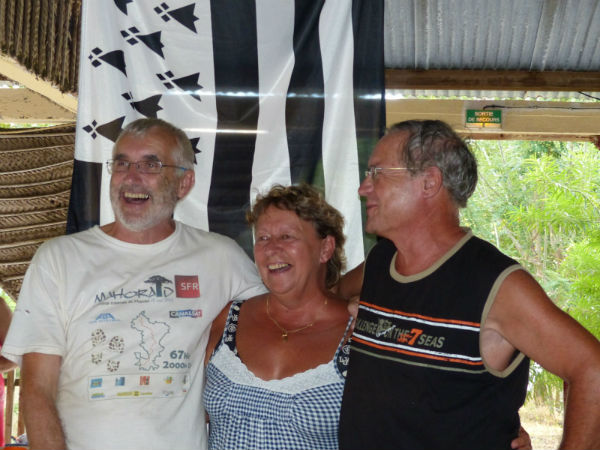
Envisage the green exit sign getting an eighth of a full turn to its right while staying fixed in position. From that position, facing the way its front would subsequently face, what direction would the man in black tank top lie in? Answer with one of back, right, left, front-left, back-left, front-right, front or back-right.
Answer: front-left

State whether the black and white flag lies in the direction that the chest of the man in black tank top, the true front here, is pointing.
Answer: no

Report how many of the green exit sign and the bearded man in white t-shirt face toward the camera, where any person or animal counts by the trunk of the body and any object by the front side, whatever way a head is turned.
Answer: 2

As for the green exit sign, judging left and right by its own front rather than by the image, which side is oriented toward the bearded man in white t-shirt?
front

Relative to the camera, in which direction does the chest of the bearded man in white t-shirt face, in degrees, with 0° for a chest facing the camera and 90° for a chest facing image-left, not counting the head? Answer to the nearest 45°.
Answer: approximately 0°

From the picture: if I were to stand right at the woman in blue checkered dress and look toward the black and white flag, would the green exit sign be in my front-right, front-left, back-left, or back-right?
front-right

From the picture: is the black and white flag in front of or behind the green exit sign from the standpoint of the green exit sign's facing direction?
in front

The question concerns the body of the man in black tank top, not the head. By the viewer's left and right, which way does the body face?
facing the viewer and to the left of the viewer

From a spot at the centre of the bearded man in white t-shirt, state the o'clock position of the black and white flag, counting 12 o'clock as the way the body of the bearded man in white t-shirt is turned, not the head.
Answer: The black and white flag is roughly at 7 o'clock from the bearded man in white t-shirt.

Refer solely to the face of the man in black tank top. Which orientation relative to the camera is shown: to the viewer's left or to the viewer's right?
to the viewer's left

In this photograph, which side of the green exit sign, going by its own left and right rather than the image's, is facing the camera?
front

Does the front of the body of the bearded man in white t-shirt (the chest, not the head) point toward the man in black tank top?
no
